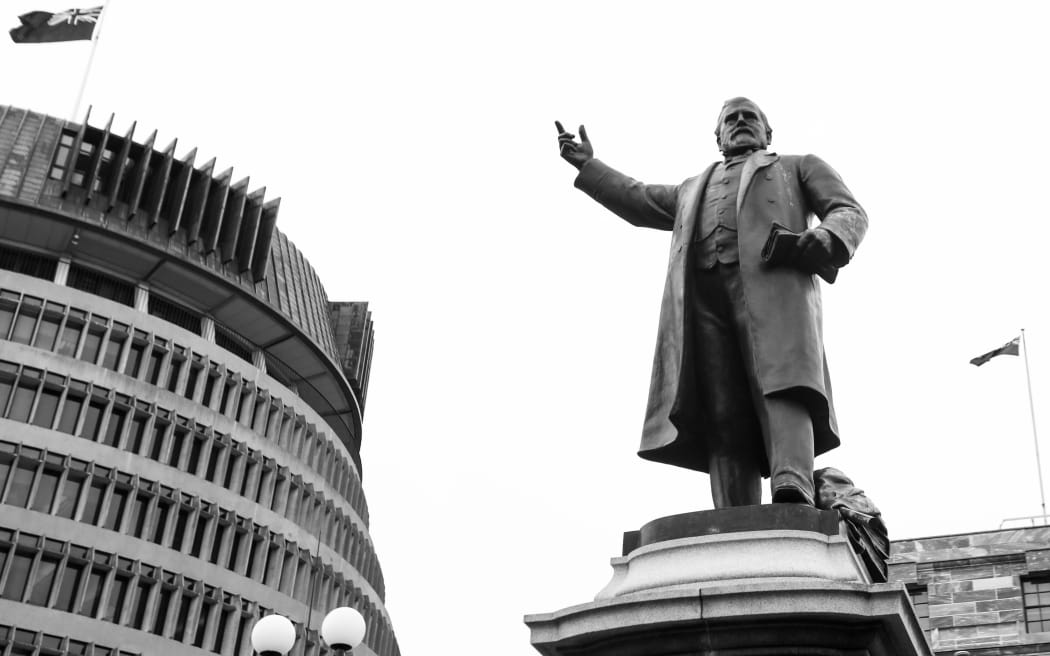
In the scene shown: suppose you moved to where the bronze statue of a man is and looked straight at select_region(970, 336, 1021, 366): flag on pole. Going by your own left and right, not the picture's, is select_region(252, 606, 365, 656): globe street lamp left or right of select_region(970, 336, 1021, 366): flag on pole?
left

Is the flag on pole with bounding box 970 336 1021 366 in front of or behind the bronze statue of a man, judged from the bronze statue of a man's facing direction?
behind

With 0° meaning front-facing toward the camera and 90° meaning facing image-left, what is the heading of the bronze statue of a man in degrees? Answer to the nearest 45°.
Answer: approximately 0°

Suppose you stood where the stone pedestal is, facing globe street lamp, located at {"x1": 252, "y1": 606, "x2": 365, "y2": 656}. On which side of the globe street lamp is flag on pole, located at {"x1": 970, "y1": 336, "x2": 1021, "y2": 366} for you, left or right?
right
